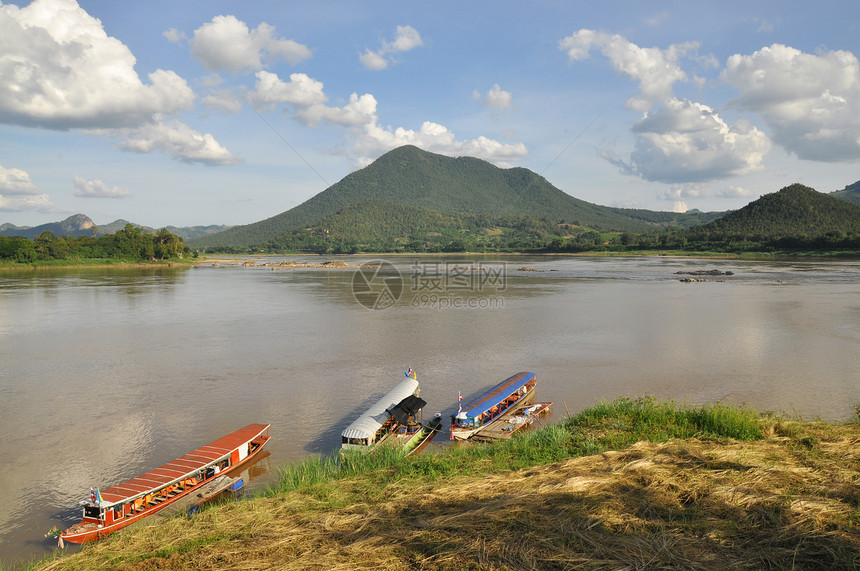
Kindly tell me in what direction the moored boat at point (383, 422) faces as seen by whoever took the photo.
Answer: facing the viewer and to the left of the viewer

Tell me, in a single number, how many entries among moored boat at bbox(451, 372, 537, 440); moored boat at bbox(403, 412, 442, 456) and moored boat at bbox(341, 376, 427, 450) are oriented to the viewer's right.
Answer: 0
